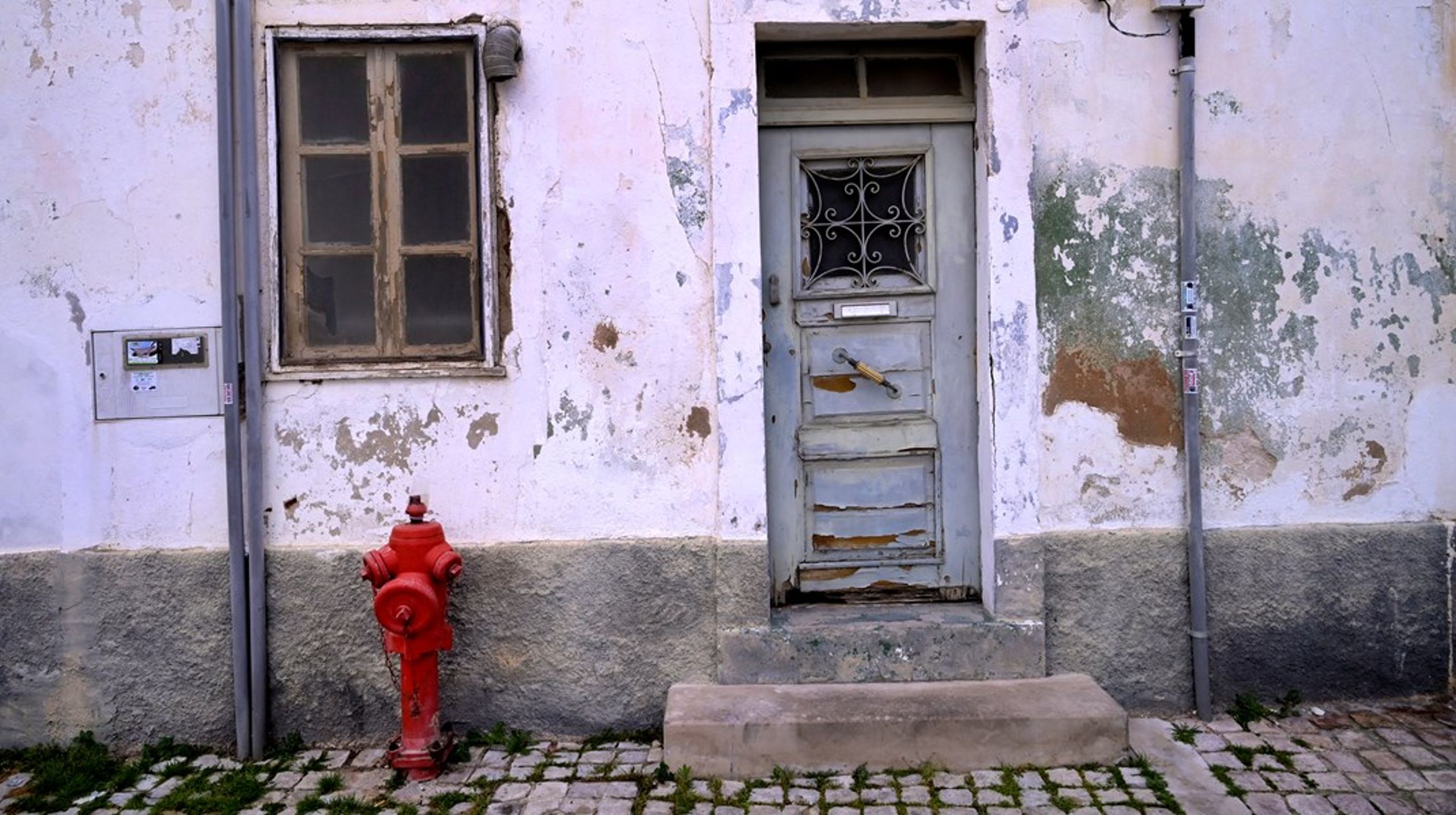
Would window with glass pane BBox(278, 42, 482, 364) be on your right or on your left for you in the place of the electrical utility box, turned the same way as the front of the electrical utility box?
on your left

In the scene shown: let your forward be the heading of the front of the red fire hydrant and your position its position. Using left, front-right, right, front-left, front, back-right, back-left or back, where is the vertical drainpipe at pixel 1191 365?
left

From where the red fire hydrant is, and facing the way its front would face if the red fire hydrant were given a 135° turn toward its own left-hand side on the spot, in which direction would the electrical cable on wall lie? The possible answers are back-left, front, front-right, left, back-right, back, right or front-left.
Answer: front-right

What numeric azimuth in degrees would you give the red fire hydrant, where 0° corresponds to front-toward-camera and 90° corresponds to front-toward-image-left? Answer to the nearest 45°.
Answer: approximately 0°
